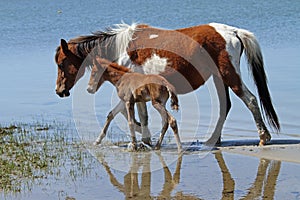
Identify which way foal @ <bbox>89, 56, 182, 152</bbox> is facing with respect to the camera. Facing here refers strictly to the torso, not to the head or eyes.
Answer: to the viewer's left

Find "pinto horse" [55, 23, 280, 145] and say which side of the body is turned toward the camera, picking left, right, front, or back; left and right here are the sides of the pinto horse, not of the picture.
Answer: left

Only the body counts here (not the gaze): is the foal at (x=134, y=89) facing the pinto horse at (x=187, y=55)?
no

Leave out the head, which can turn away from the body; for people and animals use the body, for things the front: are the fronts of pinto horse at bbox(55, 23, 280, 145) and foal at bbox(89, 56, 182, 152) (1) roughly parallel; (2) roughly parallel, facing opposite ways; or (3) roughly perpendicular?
roughly parallel

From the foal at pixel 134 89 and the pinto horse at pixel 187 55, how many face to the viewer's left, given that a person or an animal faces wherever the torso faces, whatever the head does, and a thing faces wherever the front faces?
2
